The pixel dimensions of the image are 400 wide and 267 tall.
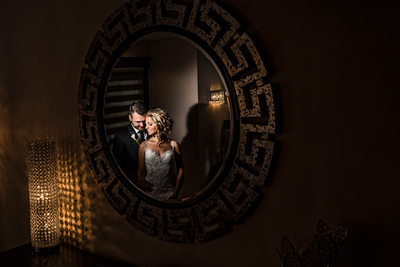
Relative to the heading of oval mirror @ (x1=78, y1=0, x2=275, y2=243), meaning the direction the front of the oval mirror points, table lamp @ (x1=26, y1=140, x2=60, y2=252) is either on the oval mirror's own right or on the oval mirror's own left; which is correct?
on the oval mirror's own right

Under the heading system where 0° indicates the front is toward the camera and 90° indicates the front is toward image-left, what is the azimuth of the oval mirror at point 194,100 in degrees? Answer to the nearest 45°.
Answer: approximately 45°
